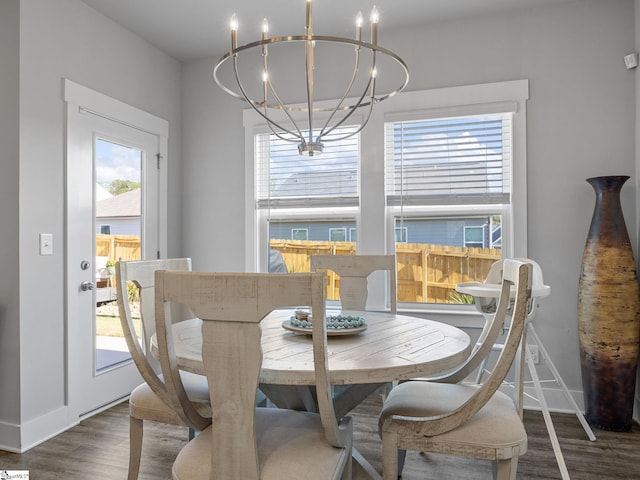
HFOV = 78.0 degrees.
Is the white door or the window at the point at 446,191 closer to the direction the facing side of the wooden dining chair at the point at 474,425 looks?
the white door

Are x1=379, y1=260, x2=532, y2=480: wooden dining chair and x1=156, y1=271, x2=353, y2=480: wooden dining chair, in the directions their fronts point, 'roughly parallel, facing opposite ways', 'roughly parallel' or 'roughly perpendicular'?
roughly perpendicular

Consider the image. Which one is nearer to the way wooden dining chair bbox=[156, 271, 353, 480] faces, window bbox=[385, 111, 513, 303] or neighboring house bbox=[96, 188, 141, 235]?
the window

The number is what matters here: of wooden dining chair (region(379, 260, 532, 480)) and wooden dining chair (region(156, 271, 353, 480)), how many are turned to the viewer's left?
1

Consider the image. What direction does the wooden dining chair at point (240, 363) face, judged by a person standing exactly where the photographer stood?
facing away from the viewer and to the right of the viewer

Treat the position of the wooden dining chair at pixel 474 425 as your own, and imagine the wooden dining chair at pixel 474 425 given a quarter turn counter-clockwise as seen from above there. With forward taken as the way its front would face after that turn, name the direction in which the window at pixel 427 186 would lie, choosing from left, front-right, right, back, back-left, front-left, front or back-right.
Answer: back

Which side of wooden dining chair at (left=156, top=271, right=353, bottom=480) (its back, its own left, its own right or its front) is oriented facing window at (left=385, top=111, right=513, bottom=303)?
front

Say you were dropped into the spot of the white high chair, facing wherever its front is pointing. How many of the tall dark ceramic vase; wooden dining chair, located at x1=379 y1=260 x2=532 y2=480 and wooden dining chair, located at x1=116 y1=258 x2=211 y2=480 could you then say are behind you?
1

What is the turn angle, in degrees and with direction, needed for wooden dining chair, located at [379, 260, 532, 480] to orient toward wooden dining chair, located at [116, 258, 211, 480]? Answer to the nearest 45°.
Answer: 0° — it already faces it

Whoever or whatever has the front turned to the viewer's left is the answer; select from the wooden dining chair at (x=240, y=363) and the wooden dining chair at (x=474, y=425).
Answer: the wooden dining chair at (x=474, y=425)

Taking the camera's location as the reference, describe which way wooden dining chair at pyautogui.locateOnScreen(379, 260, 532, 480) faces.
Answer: facing to the left of the viewer

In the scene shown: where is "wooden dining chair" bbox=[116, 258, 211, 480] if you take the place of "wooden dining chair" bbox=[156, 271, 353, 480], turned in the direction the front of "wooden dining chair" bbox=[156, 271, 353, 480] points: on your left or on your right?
on your left

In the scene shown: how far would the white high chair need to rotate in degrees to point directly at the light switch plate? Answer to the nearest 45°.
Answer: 0° — it already faces it
